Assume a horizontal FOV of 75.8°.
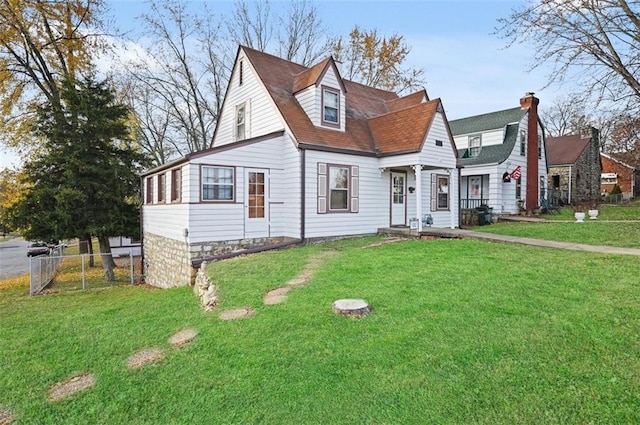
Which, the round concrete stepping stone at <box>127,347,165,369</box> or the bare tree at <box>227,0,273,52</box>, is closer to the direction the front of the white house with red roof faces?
the round concrete stepping stone

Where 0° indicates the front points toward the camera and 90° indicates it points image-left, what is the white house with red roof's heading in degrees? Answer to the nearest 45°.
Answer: approximately 315°

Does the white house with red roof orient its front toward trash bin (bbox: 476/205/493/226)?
no

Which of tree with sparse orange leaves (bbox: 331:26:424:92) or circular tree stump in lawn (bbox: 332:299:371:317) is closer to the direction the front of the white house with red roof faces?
the circular tree stump in lawn

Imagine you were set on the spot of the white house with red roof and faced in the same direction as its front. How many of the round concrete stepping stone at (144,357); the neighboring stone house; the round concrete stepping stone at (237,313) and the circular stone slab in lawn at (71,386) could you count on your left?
1

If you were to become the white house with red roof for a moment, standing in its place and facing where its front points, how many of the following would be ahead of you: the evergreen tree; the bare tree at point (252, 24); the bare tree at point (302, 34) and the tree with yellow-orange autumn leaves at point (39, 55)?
0

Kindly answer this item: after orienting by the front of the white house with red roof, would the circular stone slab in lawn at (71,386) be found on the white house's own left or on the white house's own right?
on the white house's own right

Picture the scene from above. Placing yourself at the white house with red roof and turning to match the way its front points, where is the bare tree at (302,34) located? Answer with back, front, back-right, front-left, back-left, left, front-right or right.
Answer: back-left

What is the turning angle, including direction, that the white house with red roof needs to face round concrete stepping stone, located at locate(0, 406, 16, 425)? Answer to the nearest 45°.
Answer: approximately 45° to its right

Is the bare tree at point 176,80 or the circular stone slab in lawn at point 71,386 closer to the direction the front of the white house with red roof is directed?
the circular stone slab in lawn

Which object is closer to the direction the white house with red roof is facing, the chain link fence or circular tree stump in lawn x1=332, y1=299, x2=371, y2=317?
the circular tree stump in lawn

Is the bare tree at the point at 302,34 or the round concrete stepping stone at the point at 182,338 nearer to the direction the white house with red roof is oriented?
the round concrete stepping stone

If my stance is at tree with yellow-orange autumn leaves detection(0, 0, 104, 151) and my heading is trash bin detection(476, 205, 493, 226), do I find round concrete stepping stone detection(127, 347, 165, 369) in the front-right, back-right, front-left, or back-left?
front-right

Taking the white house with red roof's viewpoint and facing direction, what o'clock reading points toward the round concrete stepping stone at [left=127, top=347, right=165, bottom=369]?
The round concrete stepping stone is roughly at 2 o'clock from the white house with red roof.

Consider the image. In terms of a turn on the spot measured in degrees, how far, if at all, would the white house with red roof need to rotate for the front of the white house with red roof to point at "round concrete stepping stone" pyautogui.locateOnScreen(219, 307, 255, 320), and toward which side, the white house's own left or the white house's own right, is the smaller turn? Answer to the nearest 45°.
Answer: approximately 45° to the white house's own right

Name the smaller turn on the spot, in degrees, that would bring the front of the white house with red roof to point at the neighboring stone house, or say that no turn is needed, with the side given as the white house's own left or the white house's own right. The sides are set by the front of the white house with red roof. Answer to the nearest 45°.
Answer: approximately 90° to the white house's own left
